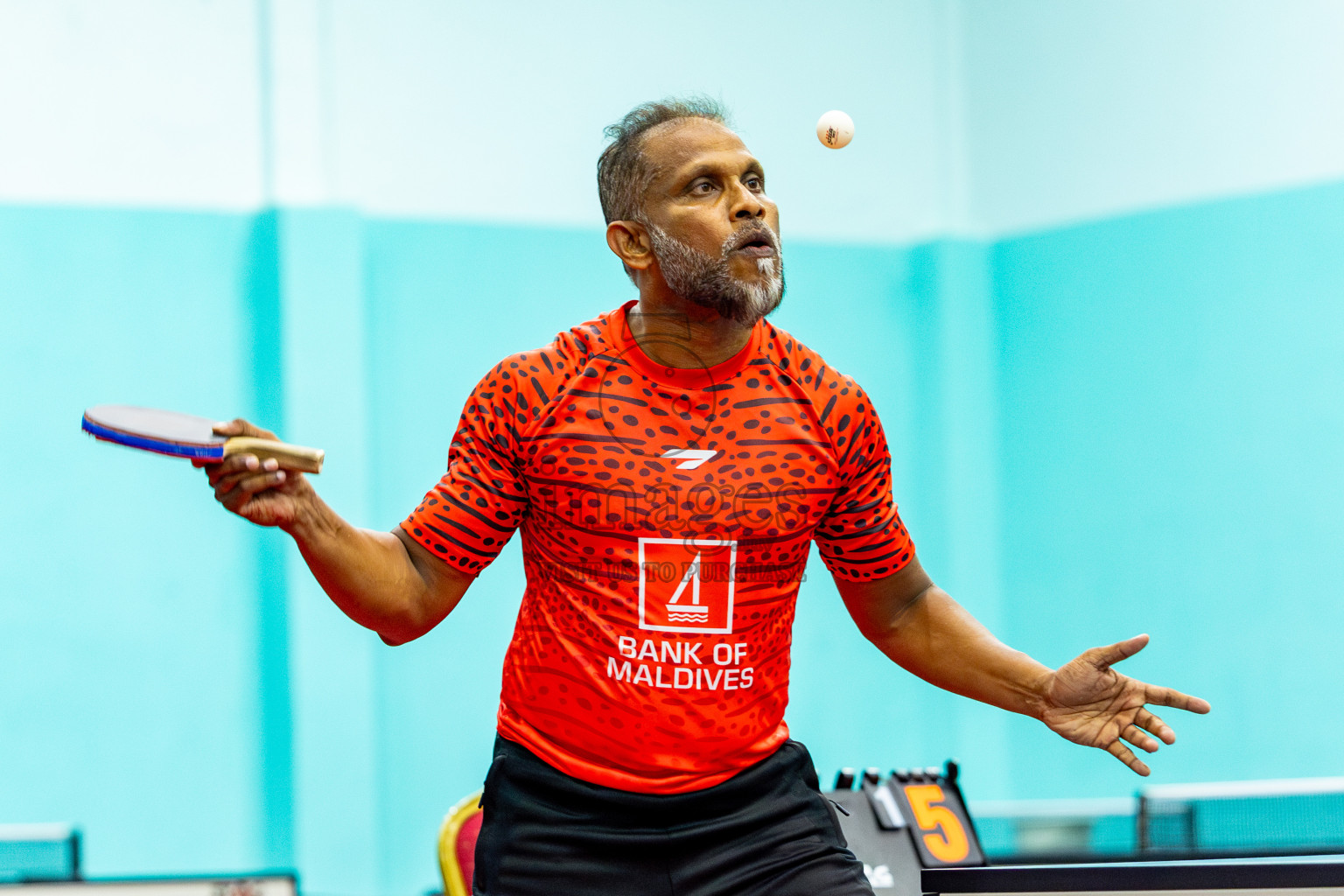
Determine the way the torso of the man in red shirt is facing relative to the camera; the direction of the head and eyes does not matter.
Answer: toward the camera

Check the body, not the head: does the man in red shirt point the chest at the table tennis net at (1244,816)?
no

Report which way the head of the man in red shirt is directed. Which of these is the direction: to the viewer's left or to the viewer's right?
to the viewer's right
